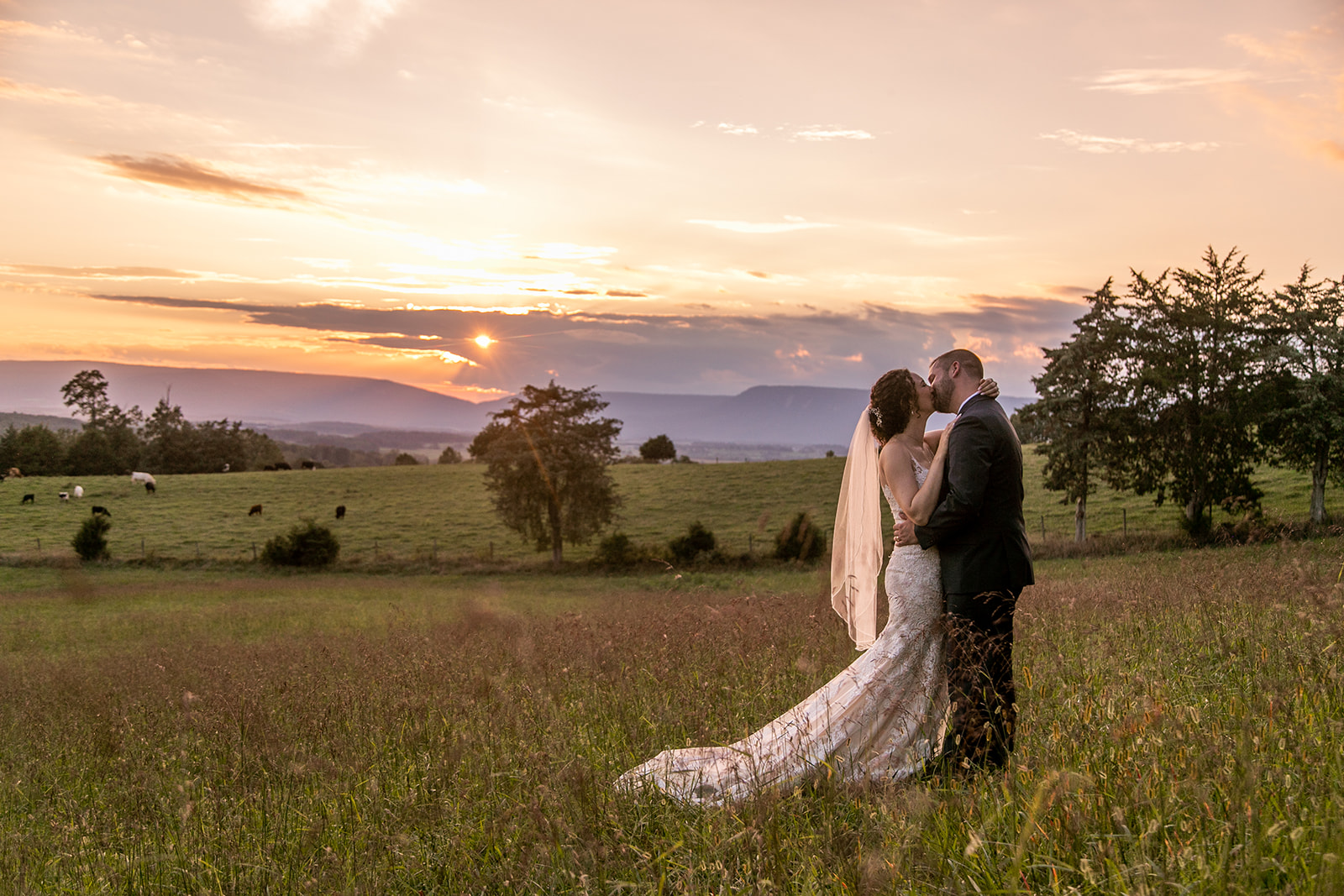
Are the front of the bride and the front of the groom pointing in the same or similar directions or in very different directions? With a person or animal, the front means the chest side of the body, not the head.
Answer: very different directions

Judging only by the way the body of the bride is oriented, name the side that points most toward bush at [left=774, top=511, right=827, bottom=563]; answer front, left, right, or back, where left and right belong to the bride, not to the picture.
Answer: left

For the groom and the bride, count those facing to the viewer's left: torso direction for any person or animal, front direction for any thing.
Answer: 1

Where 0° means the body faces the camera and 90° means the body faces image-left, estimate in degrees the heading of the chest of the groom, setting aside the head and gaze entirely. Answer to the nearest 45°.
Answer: approximately 90°

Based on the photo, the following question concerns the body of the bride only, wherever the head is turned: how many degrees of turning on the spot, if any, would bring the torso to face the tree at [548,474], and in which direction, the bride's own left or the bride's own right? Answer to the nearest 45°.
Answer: approximately 90° to the bride's own left

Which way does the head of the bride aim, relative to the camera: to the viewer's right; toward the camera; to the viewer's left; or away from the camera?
to the viewer's right

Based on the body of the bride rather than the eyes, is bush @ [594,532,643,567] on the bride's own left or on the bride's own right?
on the bride's own left

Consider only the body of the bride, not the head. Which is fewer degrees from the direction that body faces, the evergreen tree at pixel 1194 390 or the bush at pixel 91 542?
the evergreen tree

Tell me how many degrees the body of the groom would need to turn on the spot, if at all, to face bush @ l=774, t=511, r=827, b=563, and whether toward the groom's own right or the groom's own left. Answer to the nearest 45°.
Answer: approximately 90° to the groom's own right

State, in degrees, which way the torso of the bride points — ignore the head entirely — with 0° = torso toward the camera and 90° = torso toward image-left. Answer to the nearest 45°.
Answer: approximately 270°

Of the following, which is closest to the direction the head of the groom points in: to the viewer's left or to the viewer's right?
to the viewer's left
